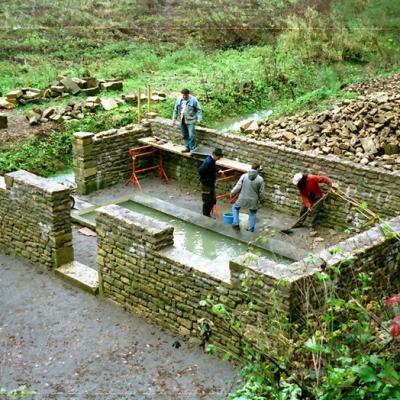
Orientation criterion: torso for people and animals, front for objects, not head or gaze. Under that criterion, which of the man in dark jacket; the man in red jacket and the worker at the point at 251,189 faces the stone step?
the man in red jacket

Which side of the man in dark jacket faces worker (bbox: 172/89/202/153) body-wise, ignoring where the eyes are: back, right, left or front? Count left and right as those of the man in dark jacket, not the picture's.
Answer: left

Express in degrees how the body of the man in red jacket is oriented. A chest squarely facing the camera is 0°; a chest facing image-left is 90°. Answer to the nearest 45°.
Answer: approximately 45°

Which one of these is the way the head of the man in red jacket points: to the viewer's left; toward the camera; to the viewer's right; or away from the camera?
to the viewer's left

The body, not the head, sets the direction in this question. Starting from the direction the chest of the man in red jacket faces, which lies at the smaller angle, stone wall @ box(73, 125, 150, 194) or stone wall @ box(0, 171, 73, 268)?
the stone wall @ box(0, 171, 73, 268)

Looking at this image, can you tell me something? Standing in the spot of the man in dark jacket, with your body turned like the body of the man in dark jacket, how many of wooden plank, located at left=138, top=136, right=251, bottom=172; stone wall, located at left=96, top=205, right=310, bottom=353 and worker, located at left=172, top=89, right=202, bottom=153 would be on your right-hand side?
1

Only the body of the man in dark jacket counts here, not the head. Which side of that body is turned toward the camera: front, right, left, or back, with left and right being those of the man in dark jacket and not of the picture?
right

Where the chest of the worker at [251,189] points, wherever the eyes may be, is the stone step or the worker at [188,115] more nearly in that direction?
the worker

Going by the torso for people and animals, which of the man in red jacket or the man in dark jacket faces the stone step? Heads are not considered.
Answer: the man in red jacket

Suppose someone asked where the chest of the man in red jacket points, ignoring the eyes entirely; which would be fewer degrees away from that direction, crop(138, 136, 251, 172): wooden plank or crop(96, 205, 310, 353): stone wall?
the stone wall

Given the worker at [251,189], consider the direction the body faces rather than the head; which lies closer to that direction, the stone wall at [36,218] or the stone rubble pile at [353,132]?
the stone rubble pile

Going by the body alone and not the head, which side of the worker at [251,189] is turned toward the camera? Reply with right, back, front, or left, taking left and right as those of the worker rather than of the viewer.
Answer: back

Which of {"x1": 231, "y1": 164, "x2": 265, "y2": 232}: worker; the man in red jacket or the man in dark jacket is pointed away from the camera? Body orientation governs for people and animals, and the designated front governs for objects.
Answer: the worker

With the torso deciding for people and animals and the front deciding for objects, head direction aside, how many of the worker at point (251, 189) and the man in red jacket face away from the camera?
1

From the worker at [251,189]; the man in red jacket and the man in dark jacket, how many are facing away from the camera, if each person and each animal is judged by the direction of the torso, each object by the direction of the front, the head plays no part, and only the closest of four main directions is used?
1

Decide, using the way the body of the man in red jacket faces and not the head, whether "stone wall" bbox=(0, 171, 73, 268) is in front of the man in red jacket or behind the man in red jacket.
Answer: in front
